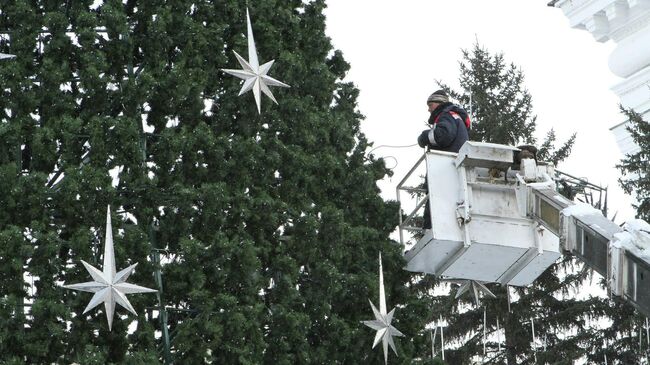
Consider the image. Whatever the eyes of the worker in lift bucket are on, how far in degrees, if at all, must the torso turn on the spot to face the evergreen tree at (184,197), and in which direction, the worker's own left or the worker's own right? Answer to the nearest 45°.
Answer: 0° — they already face it

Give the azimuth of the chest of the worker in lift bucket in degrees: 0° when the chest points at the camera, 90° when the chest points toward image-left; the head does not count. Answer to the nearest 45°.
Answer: approximately 90°

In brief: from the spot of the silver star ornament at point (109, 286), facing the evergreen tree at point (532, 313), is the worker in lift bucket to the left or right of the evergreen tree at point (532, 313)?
right

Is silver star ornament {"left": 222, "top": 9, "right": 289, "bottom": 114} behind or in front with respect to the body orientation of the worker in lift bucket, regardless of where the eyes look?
in front
